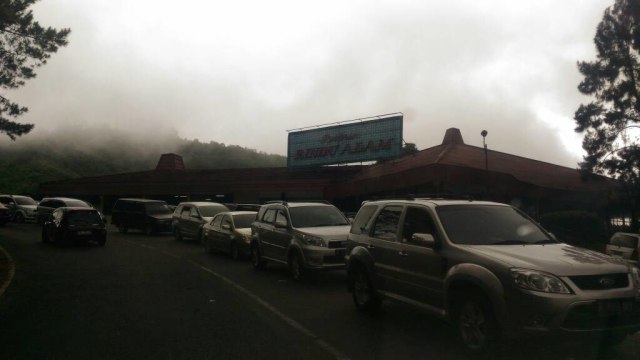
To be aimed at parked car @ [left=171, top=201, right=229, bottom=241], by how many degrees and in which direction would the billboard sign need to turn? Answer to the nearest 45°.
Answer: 0° — it already faces it

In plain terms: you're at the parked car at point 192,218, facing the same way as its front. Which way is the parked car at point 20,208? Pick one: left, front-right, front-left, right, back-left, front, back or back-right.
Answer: back

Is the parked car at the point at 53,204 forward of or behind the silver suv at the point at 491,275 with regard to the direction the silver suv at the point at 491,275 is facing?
behind

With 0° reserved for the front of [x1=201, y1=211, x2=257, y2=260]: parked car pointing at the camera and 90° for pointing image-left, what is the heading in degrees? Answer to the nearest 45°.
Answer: approximately 315°

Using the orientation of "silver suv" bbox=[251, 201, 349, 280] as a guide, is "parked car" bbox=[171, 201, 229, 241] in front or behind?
behind

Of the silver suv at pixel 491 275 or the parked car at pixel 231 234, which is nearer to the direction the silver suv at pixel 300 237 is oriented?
the silver suv

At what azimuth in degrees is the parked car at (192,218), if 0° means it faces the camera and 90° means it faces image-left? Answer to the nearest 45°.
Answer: approximately 315°

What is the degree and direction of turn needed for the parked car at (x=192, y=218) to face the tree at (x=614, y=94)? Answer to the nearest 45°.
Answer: approximately 45° to its left
